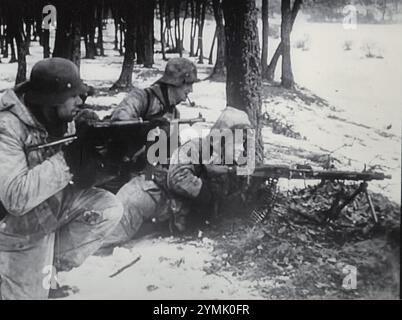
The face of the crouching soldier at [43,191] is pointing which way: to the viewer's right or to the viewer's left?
to the viewer's right

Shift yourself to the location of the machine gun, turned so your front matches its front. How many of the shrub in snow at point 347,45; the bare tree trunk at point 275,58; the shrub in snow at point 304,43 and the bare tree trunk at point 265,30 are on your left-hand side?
4

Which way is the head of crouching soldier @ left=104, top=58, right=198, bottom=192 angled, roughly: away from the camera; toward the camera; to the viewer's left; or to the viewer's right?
to the viewer's right

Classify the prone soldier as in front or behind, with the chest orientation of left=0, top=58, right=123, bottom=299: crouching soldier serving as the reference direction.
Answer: in front

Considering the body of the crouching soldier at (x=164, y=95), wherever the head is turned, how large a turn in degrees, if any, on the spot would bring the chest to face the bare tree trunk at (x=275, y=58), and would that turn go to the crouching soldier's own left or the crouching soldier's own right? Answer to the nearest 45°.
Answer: approximately 45° to the crouching soldier's own left

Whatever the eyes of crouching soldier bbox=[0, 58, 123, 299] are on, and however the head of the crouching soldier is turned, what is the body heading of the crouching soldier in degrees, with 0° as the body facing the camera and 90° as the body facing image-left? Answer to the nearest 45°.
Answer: approximately 270°

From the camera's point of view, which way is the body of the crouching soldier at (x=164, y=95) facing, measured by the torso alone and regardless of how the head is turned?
to the viewer's right

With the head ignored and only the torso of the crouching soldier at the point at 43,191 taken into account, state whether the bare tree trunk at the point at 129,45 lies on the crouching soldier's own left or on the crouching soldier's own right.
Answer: on the crouching soldier's own left

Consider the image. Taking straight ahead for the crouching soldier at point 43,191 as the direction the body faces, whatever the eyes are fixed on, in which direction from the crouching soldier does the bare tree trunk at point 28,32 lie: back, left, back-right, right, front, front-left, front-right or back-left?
left

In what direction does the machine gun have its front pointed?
to the viewer's right

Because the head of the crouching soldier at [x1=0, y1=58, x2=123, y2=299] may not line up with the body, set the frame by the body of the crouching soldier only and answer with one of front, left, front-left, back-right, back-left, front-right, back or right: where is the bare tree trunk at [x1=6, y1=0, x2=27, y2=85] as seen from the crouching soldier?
left
